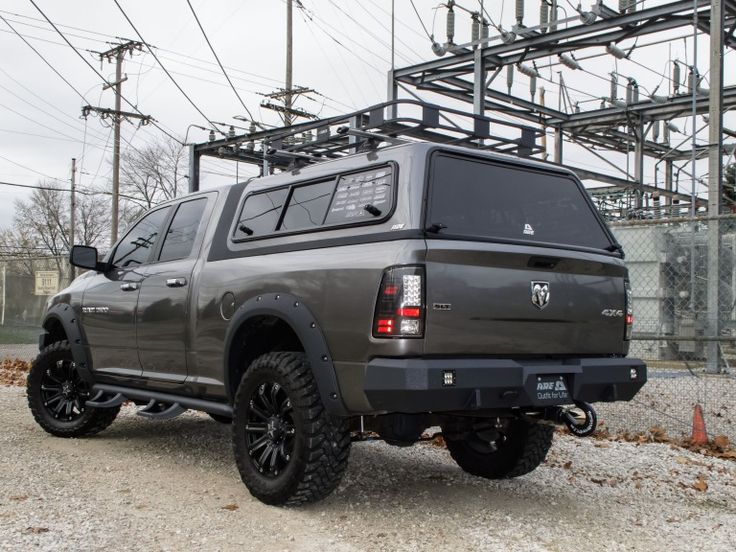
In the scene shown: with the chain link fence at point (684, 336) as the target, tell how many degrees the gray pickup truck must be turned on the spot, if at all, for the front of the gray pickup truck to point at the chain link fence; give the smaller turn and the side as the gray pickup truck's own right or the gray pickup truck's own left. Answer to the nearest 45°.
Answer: approximately 90° to the gray pickup truck's own right

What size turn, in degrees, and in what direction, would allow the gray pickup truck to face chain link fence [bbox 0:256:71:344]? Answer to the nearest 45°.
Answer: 0° — it already faces it

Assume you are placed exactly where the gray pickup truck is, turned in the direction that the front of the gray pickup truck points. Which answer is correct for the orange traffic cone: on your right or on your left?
on your right

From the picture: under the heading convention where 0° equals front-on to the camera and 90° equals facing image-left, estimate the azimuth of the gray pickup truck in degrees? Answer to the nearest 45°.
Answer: approximately 135°
